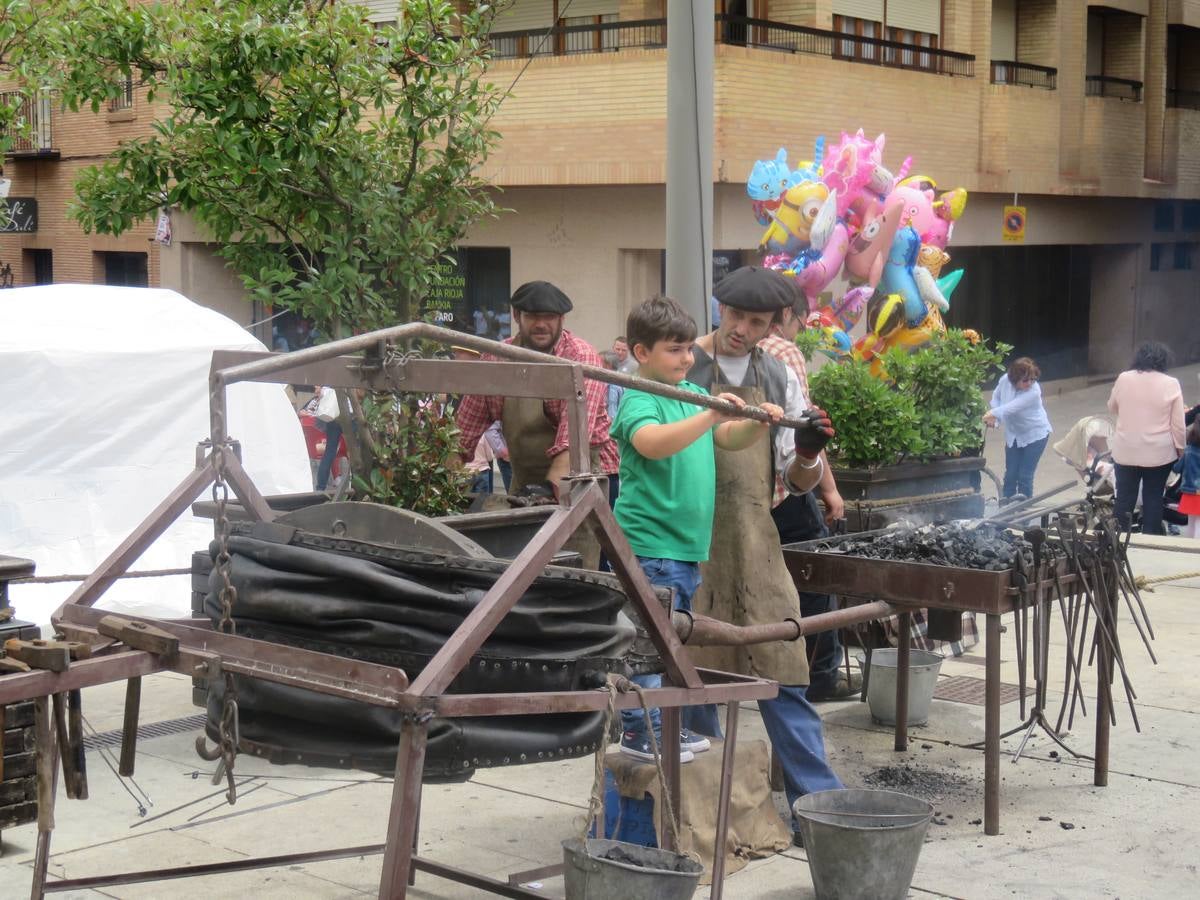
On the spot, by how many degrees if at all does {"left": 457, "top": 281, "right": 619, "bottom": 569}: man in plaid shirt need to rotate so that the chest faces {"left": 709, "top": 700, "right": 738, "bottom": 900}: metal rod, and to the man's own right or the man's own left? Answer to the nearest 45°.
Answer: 0° — they already face it

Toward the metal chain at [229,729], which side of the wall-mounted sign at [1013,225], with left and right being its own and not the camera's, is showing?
front

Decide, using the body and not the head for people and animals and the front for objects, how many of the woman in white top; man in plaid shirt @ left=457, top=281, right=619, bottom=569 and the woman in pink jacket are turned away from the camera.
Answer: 1

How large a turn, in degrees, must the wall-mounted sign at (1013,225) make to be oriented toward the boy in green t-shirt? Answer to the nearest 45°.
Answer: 0° — it already faces them

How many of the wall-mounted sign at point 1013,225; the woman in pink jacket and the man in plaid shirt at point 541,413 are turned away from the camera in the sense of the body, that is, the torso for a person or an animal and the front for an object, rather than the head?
1

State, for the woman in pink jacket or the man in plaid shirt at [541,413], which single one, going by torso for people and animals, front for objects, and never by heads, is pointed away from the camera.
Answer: the woman in pink jacket

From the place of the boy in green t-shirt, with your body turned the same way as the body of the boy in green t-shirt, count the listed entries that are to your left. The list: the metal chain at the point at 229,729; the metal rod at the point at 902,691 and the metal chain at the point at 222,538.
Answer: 1

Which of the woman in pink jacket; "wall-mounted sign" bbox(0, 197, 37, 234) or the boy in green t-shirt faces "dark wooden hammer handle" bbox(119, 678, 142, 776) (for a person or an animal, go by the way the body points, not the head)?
the wall-mounted sign

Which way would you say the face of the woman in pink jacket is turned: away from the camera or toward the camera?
away from the camera

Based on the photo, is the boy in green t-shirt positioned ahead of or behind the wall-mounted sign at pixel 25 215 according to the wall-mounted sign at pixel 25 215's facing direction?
ahead

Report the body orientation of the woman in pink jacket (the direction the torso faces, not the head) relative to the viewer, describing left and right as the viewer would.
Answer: facing away from the viewer

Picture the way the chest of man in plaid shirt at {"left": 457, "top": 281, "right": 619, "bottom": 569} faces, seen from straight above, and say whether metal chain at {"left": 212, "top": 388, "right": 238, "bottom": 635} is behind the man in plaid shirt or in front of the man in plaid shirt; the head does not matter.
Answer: in front

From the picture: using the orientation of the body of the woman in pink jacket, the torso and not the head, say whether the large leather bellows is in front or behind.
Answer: behind

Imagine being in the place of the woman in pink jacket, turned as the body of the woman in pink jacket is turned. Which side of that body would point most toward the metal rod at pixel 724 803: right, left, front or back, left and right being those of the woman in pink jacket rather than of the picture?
back

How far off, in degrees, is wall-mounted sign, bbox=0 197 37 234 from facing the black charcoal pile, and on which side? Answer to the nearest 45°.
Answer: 0° — it already faces it

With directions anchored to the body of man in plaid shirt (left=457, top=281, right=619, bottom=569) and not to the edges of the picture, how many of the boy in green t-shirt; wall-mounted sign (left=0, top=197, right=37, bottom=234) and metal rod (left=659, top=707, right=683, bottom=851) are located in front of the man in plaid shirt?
2
